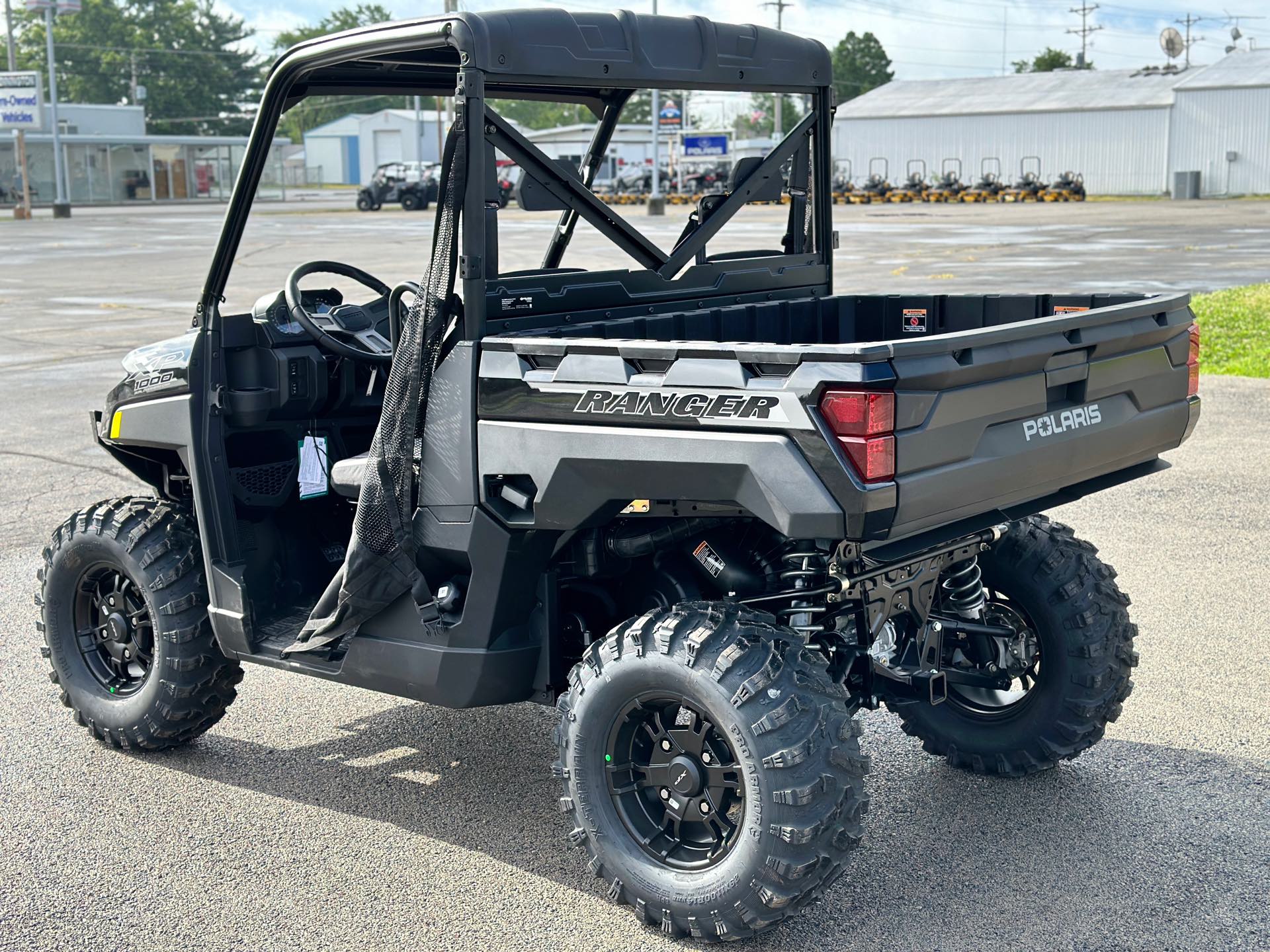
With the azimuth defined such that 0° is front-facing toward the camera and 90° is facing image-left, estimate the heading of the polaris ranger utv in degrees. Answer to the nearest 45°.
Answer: approximately 135°
